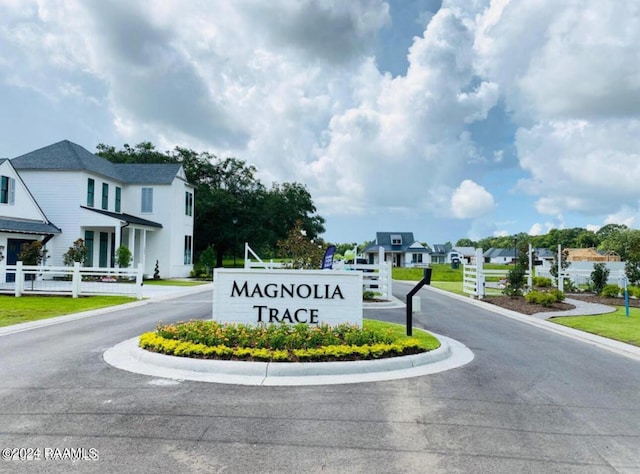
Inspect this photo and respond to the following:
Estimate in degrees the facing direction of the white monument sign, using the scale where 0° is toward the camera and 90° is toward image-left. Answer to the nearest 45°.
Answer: approximately 0°

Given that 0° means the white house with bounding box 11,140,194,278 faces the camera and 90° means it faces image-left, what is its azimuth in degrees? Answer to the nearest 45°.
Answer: approximately 315°

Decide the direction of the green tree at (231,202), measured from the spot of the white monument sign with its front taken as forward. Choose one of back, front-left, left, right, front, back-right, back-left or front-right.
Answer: back

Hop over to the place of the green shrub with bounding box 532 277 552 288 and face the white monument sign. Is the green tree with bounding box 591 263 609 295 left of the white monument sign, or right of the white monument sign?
left

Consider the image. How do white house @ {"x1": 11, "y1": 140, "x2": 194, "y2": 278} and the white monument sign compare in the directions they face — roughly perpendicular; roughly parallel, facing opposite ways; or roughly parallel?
roughly perpendicular

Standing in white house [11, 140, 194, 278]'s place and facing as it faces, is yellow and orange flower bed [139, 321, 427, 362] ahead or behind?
ahead

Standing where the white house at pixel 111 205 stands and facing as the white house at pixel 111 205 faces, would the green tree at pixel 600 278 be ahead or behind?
ahead

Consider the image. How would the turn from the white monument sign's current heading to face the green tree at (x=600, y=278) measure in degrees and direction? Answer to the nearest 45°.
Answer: approximately 135° to its left

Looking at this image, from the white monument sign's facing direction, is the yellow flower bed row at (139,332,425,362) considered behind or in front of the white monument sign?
in front

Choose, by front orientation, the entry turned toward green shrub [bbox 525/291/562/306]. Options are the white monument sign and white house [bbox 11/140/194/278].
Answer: the white house
